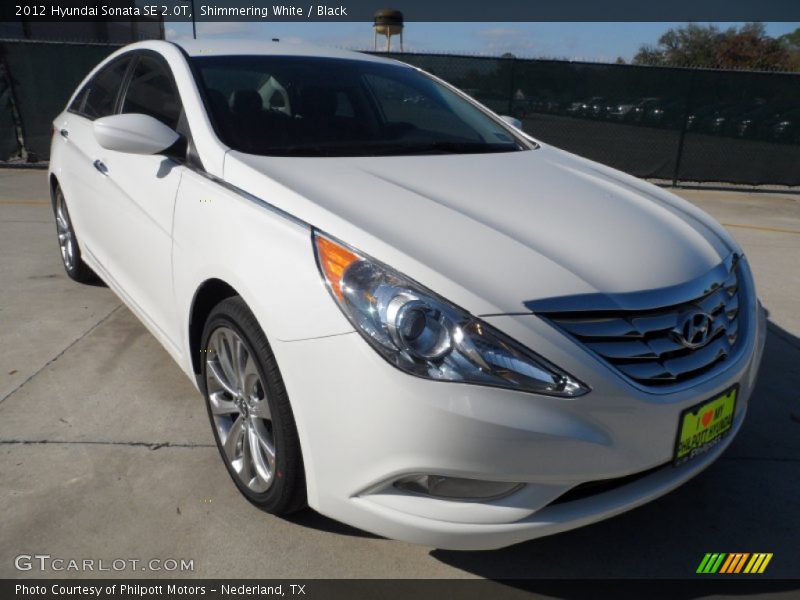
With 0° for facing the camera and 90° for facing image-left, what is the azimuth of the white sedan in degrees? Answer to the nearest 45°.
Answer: approximately 315°

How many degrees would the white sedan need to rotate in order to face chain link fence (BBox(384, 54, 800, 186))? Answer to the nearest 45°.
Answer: approximately 135° to its left

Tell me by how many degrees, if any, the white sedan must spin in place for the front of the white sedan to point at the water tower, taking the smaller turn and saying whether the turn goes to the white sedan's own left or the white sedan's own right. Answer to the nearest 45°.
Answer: approximately 135° to the white sedan's own left

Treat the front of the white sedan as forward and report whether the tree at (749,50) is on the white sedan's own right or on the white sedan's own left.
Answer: on the white sedan's own left

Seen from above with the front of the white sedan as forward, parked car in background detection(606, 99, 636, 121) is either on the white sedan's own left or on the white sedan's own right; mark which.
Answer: on the white sedan's own left

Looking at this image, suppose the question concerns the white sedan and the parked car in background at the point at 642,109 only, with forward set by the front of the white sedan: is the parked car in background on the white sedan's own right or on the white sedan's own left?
on the white sedan's own left
